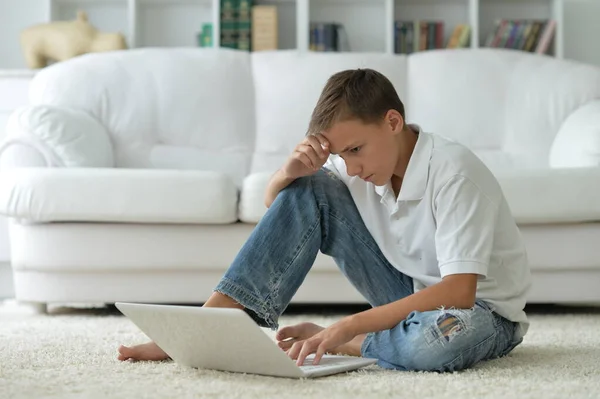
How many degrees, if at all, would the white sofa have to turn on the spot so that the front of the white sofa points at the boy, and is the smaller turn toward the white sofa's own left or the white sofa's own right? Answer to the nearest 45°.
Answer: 0° — it already faces them

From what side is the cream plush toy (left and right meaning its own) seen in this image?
right

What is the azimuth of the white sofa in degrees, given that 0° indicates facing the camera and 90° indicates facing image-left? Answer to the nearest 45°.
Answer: approximately 0°

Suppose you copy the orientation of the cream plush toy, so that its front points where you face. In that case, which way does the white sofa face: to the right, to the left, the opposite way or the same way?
to the right

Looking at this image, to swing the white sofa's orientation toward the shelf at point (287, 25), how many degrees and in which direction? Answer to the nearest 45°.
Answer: approximately 180°

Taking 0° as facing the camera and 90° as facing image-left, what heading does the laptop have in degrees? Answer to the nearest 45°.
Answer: approximately 225°

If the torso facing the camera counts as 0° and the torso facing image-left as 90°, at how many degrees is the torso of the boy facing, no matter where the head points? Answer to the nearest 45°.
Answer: approximately 45°

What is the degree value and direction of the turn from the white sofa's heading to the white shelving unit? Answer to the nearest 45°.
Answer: approximately 180°
